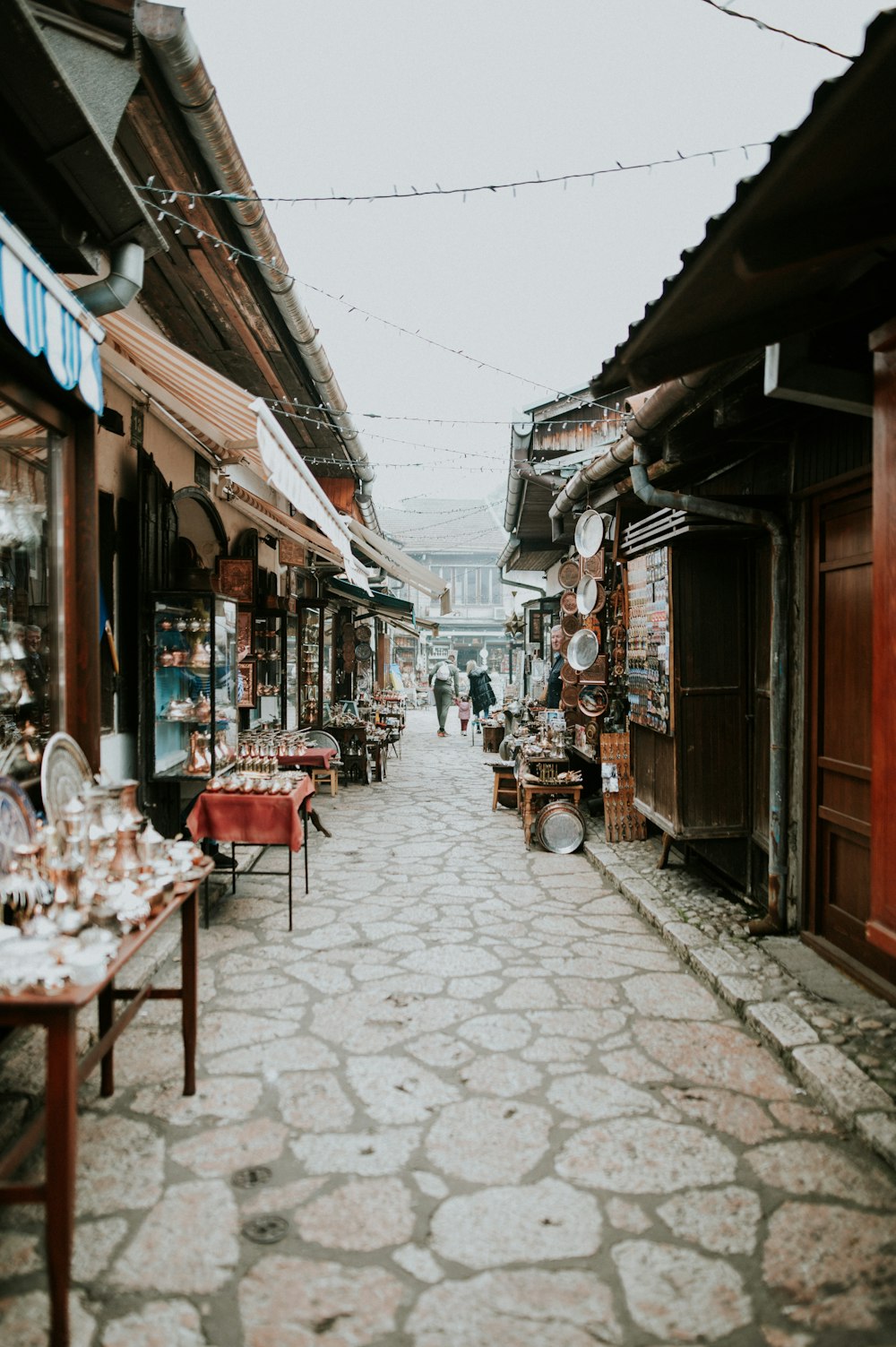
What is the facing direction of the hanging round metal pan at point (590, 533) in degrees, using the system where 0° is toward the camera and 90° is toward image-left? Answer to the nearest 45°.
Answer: approximately 45°

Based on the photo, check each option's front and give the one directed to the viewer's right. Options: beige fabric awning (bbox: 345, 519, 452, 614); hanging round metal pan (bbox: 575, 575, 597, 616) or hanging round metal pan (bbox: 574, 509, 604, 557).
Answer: the beige fabric awning

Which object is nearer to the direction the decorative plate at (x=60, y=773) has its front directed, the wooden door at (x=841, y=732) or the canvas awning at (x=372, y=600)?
the wooden door

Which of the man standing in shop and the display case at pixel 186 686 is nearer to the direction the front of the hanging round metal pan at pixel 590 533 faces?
the display case

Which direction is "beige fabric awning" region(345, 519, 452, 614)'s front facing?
to the viewer's right

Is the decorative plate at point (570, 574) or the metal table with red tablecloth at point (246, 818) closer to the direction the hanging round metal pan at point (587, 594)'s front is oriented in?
the metal table with red tablecloth

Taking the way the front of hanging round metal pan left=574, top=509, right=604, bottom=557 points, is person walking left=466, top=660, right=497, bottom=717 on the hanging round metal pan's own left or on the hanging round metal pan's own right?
on the hanging round metal pan's own right

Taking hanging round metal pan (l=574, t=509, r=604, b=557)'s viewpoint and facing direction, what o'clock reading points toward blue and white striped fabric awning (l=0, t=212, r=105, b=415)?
The blue and white striped fabric awning is roughly at 11 o'clock from the hanging round metal pan.

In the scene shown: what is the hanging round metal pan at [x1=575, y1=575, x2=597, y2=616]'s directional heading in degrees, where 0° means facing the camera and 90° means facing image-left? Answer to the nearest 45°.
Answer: approximately 45°

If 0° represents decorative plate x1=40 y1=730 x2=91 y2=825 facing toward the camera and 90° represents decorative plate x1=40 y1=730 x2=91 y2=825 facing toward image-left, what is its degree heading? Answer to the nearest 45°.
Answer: approximately 315°

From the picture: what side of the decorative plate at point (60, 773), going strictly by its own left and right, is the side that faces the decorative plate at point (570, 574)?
left

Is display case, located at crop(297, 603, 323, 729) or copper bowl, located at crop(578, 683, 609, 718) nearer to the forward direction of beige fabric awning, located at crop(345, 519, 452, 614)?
the copper bowl

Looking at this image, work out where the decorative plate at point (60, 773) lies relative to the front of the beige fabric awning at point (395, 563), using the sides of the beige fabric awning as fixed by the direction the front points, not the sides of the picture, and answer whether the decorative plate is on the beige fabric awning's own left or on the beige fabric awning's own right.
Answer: on the beige fabric awning's own right
